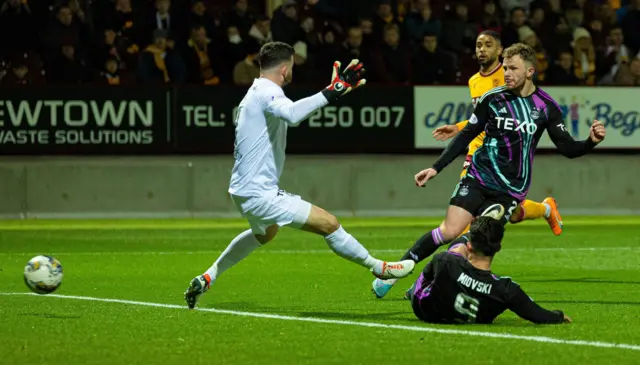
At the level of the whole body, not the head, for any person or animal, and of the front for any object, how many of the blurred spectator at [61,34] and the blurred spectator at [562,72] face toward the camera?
2

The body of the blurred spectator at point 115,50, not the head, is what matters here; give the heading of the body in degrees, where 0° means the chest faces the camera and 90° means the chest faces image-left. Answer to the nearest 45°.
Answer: approximately 0°

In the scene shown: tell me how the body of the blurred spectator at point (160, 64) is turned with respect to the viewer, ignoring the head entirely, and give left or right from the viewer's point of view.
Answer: facing the viewer

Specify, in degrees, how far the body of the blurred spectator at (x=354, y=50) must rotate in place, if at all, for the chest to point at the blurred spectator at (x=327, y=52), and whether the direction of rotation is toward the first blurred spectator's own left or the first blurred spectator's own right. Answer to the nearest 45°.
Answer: approximately 90° to the first blurred spectator's own right

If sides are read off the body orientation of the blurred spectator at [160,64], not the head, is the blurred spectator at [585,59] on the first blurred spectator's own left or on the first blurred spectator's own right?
on the first blurred spectator's own left

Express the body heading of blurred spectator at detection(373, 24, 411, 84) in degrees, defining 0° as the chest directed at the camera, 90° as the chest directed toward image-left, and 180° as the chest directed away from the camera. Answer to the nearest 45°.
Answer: approximately 0°

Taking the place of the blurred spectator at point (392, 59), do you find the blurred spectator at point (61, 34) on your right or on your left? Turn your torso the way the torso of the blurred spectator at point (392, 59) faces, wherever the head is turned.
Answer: on your right

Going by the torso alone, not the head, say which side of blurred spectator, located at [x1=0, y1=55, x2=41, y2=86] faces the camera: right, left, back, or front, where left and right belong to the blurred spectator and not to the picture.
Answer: front

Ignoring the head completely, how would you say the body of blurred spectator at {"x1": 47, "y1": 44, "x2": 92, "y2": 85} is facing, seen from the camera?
toward the camera

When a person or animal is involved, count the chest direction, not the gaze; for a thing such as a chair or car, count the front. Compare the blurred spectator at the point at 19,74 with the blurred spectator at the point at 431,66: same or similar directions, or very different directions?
same or similar directions
